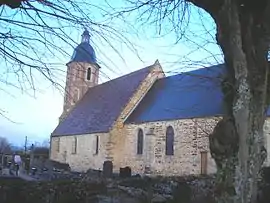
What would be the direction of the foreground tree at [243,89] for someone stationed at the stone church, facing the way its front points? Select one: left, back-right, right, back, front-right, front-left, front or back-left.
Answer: front-left

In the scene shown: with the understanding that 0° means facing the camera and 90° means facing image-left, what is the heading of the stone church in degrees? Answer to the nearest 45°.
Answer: approximately 135°
